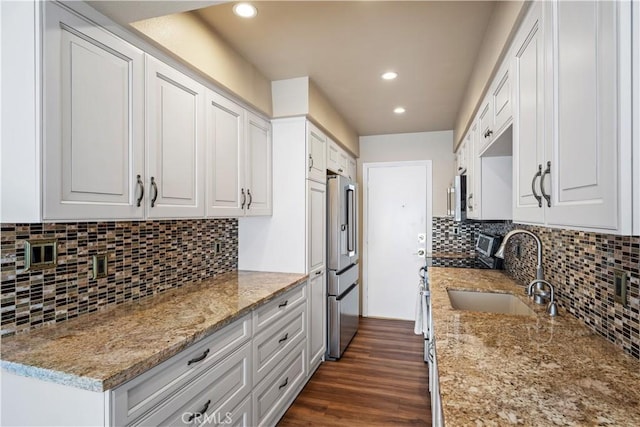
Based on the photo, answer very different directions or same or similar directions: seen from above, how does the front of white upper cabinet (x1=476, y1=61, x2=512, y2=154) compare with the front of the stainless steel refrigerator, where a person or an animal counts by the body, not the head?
very different directions

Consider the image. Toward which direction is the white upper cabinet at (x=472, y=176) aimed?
to the viewer's left

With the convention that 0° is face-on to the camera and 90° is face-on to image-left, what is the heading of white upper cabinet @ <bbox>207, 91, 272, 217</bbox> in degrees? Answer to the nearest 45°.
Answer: approximately 315°

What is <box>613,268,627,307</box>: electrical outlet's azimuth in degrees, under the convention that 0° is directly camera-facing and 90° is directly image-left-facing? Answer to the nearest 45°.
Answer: approximately 45°

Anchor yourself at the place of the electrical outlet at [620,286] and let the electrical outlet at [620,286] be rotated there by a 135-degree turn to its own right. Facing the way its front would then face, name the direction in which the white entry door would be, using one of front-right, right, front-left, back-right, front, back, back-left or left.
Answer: front-left

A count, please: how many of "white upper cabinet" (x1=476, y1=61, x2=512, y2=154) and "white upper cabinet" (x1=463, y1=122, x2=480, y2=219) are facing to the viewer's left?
2

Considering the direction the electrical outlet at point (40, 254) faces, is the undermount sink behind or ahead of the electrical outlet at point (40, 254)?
ahead

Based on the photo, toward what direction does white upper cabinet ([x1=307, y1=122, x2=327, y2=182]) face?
to the viewer's right

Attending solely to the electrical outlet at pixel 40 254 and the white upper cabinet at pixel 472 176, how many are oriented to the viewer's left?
1

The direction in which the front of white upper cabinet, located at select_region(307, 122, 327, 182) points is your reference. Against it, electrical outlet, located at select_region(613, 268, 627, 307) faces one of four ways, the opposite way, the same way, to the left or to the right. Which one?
the opposite way

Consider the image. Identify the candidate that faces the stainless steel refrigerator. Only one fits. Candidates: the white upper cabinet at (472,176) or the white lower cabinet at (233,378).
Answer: the white upper cabinet

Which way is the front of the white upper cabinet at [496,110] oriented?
to the viewer's left

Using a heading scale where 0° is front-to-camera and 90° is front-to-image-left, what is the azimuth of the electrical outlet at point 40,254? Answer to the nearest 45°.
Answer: approximately 315°
